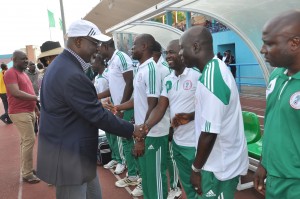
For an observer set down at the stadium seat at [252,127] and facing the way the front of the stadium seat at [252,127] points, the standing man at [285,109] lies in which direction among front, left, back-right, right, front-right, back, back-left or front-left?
front-left

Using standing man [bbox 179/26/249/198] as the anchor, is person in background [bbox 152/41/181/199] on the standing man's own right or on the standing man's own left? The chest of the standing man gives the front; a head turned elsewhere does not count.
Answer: on the standing man's own right

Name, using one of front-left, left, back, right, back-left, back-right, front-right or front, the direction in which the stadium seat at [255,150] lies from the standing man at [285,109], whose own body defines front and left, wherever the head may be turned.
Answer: back-right

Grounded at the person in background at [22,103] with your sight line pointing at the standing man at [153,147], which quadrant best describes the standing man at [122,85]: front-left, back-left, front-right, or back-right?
front-left

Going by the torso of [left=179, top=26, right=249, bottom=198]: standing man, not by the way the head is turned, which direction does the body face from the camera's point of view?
to the viewer's left

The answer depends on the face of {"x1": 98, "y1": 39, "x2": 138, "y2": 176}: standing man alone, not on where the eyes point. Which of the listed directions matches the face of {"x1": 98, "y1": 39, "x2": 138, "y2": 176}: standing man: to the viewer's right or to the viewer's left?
to the viewer's left

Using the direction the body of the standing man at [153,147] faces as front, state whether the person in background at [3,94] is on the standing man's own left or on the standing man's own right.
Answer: on the standing man's own right

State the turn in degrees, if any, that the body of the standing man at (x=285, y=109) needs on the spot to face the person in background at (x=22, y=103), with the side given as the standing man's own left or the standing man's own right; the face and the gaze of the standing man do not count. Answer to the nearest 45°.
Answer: approximately 90° to the standing man's own right

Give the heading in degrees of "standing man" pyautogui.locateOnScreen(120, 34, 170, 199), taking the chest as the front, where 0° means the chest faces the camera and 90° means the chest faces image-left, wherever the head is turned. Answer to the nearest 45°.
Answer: approximately 90°

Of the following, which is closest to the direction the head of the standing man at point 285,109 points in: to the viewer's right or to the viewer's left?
to the viewer's left

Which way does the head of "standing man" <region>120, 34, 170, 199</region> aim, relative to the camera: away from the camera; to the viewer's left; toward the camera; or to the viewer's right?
to the viewer's left

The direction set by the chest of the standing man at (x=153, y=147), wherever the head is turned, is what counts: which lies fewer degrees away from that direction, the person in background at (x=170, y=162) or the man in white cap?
the man in white cap
